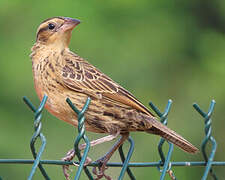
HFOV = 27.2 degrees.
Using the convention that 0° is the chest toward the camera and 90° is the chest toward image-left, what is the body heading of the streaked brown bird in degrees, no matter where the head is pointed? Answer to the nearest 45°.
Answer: approximately 90°
